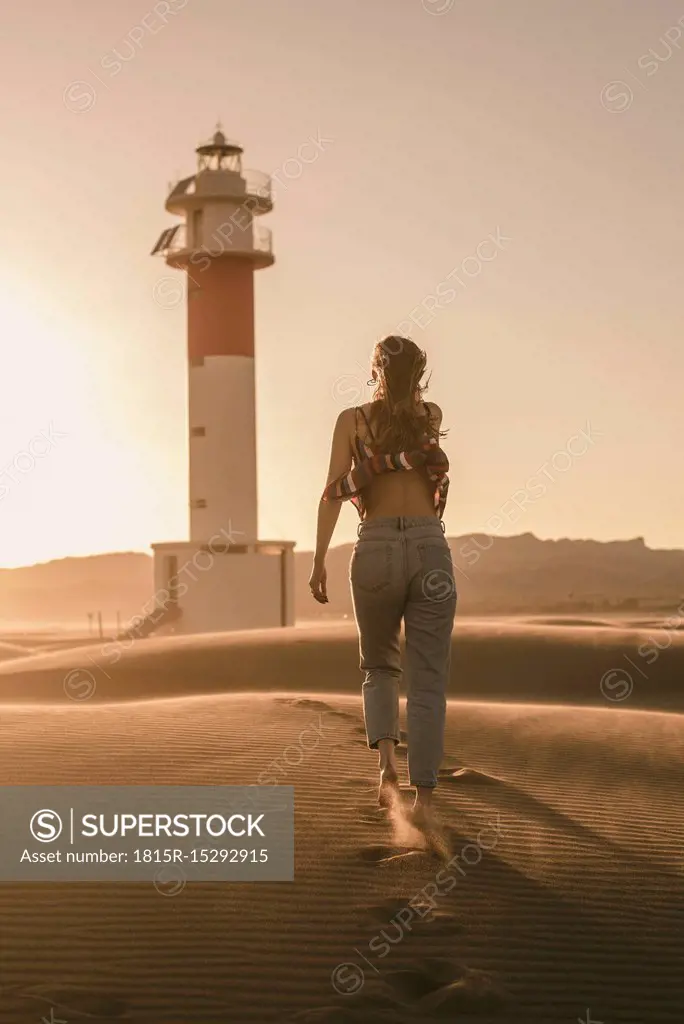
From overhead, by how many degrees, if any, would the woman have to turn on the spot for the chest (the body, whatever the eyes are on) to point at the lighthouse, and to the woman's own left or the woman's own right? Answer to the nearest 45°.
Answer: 0° — they already face it

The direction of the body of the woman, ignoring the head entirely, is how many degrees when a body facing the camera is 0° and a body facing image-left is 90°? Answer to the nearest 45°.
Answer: approximately 180°

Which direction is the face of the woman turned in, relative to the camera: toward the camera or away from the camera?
away from the camera
